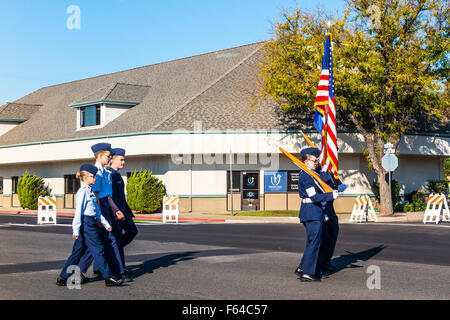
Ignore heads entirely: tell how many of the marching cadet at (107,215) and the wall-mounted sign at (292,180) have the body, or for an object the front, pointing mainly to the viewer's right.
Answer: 1

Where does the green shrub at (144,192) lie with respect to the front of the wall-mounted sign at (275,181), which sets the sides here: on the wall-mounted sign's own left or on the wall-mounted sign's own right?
on the wall-mounted sign's own right

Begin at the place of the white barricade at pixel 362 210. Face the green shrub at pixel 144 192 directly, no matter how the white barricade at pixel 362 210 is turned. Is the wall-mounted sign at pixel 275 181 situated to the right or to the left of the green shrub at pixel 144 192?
right

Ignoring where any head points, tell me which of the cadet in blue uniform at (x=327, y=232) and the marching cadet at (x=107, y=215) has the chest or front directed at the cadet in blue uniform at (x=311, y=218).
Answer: the marching cadet

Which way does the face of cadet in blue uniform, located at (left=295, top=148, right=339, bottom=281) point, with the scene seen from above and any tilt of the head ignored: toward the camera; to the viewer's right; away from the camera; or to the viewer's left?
to the viewer's right

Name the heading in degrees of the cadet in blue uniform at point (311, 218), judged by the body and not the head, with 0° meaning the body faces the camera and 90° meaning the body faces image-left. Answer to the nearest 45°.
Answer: approximately 270°

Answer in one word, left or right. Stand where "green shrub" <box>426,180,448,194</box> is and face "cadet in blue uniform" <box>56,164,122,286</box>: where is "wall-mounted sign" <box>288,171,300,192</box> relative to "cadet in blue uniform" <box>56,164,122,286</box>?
right

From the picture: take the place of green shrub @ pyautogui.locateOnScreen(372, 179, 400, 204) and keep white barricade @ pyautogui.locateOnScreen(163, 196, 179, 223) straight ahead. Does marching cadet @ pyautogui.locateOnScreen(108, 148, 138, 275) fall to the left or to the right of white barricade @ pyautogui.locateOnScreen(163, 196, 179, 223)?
left

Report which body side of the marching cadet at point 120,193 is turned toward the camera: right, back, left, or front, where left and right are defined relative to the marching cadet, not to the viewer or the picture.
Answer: right

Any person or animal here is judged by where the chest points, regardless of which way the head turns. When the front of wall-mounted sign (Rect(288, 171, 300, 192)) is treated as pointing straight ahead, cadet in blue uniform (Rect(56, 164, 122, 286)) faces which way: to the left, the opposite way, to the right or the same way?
to the left
